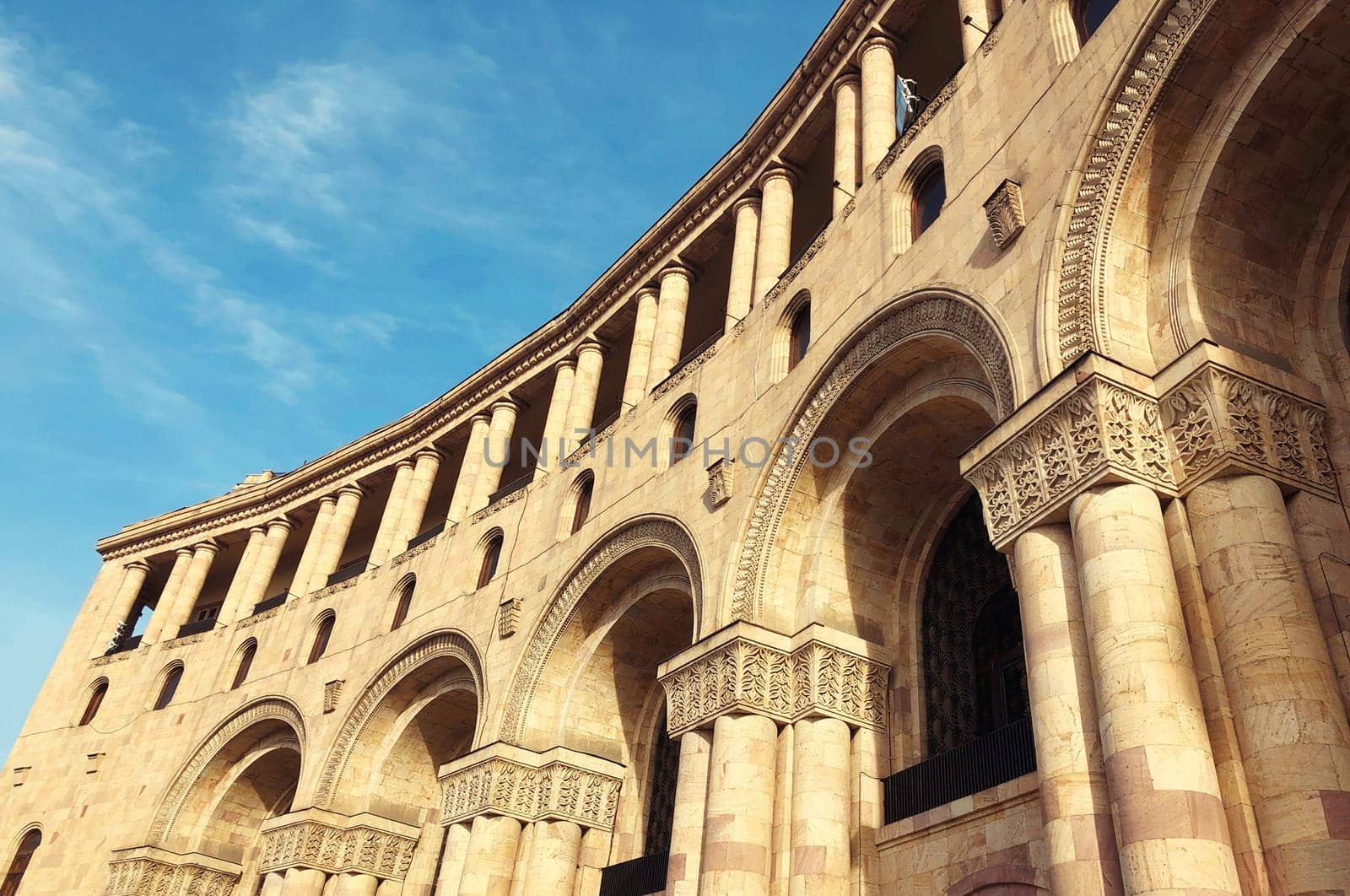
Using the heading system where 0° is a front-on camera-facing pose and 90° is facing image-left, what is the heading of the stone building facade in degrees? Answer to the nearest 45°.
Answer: approximately 45°
